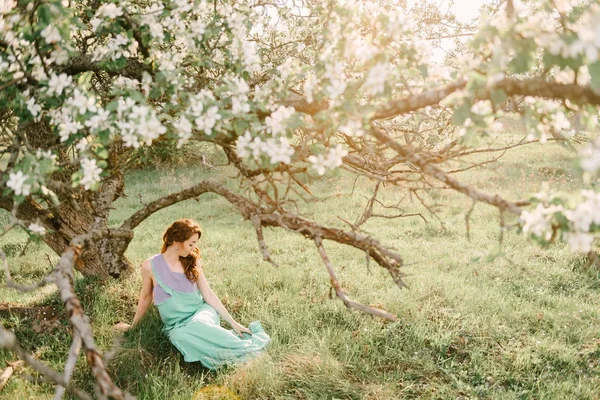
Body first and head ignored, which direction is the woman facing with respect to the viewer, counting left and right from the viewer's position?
facing the viewer and to the right of the viewer
